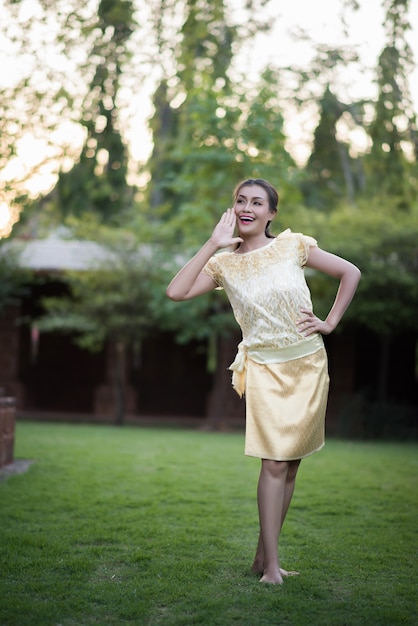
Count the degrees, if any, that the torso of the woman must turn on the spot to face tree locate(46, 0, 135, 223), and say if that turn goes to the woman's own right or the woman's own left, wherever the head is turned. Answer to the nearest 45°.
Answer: approximately 180°

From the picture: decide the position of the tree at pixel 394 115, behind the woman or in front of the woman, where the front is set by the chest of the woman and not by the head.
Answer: behind

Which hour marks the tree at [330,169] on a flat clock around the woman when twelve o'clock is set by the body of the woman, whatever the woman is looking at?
The tree is roughly at 6 o'clock from the woman.

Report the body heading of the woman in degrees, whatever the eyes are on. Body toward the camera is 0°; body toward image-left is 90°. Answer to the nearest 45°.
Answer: approximately 0°

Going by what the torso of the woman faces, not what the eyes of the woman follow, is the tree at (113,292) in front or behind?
behind
